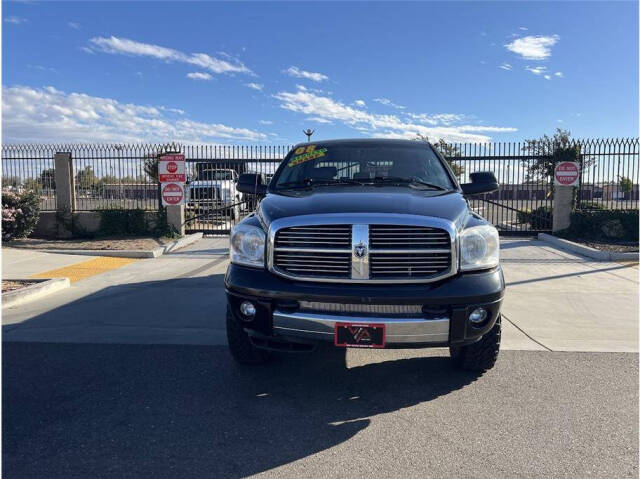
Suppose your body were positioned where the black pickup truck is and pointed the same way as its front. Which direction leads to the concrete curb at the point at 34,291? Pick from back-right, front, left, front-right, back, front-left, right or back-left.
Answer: back-right

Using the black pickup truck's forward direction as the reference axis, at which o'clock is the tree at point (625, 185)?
The tree is roughly at 7 o'clock from the black pickup truck.

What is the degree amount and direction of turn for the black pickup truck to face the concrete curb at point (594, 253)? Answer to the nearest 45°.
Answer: approximately 135° to its left

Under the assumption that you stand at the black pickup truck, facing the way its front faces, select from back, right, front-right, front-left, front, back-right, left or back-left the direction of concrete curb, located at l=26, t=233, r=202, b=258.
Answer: back-right

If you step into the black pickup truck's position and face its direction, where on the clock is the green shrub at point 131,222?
The green shrub is roughly at 5 o'clock from the black pickup truck.

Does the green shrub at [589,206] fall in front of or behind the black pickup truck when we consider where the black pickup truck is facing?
behind

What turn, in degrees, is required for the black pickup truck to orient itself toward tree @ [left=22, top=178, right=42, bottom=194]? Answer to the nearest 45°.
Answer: approximately 135° to its right

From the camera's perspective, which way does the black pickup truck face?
toward the camera

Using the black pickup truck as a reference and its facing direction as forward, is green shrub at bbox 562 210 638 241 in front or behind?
behind

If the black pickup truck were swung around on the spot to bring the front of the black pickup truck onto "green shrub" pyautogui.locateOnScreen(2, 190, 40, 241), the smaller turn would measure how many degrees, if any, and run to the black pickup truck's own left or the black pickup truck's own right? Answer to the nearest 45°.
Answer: approximately 135° to the black pickup truck's own right

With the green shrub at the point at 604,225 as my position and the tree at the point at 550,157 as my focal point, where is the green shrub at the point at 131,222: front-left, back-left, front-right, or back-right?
front-left
